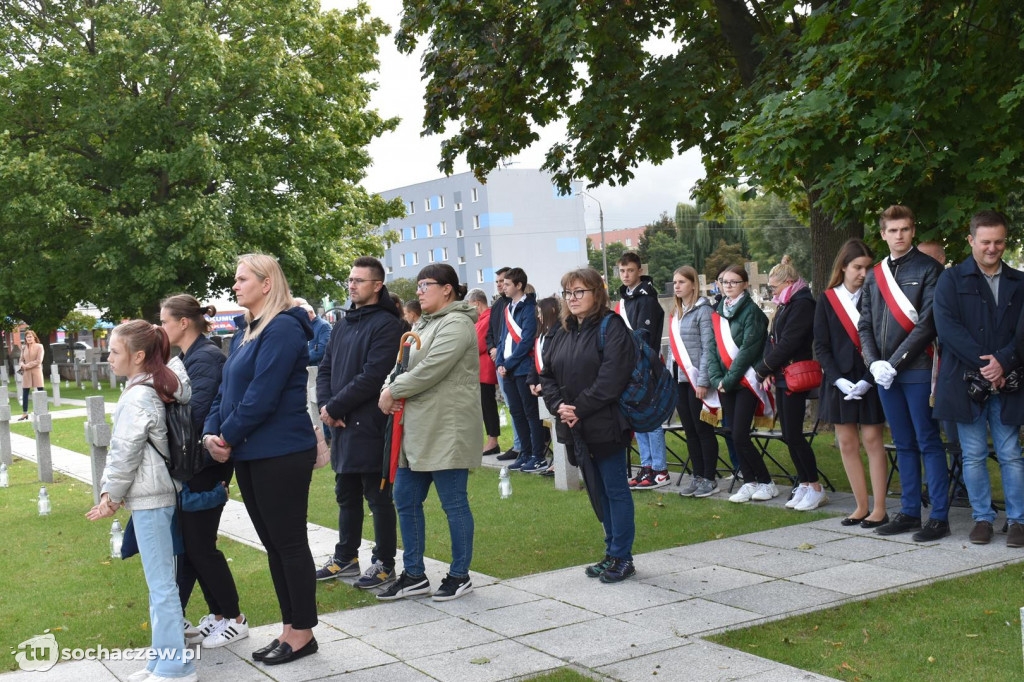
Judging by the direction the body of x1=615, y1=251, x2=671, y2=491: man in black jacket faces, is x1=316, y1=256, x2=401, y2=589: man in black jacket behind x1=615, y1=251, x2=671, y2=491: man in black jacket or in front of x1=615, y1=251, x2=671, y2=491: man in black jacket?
in front

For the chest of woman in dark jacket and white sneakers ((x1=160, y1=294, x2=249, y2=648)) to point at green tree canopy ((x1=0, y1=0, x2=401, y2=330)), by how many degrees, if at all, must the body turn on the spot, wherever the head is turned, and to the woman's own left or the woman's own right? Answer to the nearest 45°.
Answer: approximately 90° to the woman's own right

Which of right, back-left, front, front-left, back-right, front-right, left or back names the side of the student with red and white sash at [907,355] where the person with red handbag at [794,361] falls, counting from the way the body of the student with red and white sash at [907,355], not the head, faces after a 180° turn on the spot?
left

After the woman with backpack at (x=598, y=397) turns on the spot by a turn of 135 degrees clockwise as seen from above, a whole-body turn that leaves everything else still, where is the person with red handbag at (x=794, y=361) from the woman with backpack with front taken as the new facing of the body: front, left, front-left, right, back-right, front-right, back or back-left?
front-right

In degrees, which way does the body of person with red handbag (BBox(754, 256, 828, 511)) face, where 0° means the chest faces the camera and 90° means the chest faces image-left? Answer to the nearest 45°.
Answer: approximately 90°

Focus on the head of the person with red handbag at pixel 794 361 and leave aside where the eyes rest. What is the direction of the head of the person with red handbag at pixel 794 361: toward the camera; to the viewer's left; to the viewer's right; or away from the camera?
to the viewer's left

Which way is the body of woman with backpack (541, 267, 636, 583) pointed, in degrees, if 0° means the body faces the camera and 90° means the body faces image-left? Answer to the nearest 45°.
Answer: approximately 45°

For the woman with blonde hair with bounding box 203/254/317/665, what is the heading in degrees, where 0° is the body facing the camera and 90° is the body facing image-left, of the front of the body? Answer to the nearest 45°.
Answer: approximately 90°

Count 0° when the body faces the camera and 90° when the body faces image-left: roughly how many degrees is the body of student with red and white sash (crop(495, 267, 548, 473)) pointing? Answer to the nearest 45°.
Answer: approximately 45°
